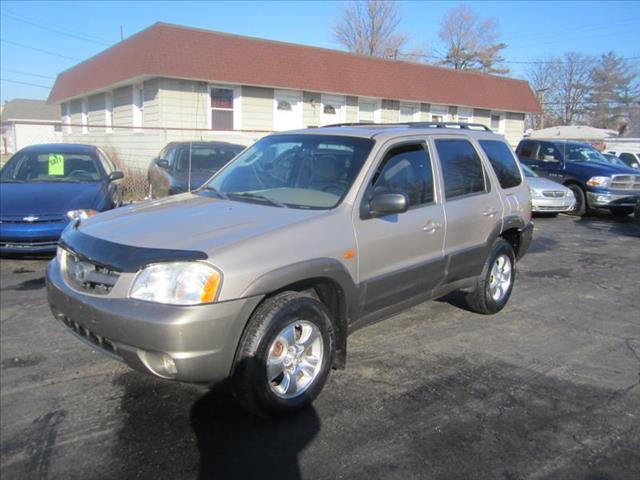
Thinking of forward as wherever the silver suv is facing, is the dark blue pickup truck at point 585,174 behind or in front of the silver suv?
behind

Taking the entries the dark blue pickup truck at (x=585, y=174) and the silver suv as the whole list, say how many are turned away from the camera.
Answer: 0

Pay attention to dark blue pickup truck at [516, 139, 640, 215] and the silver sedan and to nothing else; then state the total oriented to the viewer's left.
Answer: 0

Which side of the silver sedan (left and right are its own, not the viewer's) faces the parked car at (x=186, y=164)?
right

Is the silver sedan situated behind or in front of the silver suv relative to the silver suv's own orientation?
behind

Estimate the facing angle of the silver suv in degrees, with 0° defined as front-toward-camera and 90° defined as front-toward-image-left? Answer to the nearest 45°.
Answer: approximately 45°

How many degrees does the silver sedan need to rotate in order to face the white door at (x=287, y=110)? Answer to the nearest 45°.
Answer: approximately 135° to its right

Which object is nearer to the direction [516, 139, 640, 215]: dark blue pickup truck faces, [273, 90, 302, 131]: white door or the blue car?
the blue car

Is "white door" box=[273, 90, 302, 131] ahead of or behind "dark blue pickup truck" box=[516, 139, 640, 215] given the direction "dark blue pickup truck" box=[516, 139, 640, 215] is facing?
behind

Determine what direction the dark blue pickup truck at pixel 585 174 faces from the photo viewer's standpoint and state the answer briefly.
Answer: facing the viewer and to the right of the viewer
